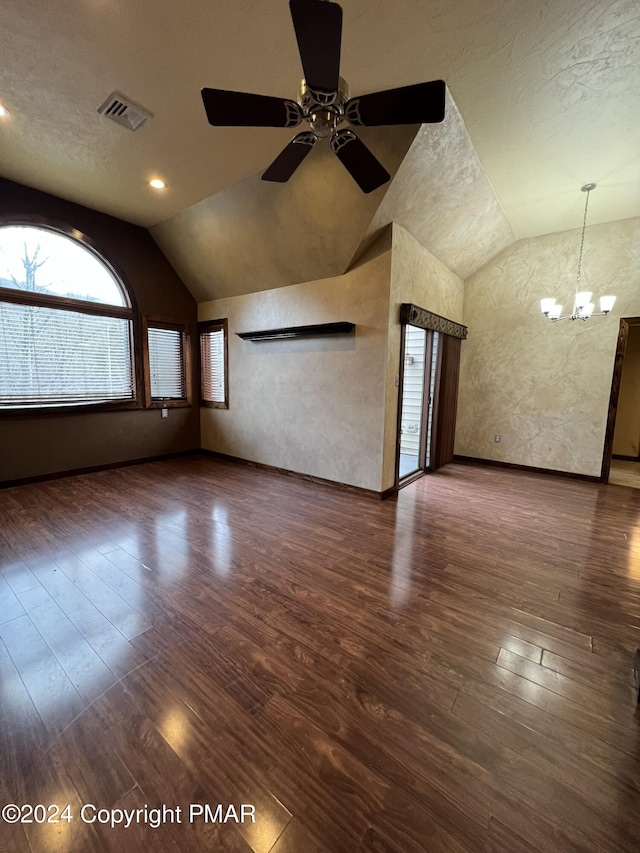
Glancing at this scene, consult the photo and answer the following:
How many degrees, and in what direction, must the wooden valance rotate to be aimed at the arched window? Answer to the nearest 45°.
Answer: approximately 135° to its right

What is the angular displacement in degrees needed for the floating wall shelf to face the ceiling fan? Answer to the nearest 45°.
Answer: approximately 45° to its left

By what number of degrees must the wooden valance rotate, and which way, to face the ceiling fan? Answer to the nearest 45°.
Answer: approximately 45° to its right

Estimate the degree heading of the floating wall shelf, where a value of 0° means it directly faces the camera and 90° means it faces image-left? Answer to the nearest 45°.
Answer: approximately 45°

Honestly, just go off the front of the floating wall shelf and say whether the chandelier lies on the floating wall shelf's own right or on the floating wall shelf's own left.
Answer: on the floating wall shelf's own left

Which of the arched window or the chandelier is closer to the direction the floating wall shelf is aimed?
the arched window

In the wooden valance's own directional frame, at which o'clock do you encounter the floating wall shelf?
The floating wall shelf is roughly at 4 o'clock from the wooden valance.
